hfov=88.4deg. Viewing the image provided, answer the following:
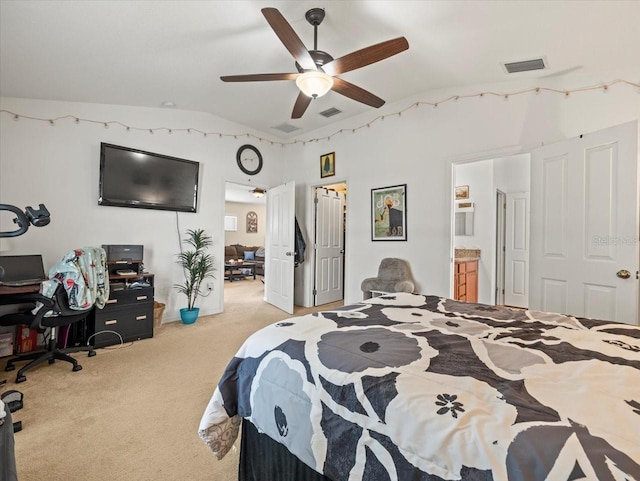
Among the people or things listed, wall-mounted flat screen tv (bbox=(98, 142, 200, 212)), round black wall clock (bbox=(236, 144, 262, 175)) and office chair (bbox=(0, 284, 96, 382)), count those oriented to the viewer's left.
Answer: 1

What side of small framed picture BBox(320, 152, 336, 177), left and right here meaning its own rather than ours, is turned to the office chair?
front

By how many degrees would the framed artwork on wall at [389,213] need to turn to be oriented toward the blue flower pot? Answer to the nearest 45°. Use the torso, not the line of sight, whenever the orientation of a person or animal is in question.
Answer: approximately 45° to its right

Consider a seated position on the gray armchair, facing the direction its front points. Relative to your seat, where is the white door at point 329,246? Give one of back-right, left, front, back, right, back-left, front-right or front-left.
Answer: right

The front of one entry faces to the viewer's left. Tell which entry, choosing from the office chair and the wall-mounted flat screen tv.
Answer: the office chair

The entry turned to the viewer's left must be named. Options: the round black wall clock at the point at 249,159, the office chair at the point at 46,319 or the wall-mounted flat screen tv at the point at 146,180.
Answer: the office chair

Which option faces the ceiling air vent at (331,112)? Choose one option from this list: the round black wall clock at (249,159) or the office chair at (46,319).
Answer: the round black wall clock

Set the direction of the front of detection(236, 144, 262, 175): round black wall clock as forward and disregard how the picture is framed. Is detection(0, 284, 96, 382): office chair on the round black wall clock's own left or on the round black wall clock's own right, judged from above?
on the round black wall clock's own right

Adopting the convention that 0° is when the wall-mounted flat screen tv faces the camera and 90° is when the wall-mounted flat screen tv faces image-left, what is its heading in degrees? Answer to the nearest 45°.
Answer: approximately 315°

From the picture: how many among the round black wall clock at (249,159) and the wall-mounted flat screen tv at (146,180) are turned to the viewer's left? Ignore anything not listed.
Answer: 0

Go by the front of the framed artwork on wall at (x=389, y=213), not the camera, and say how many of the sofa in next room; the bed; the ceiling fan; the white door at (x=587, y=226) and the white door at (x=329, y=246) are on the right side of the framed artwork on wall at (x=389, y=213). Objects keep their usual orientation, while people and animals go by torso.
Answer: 2
